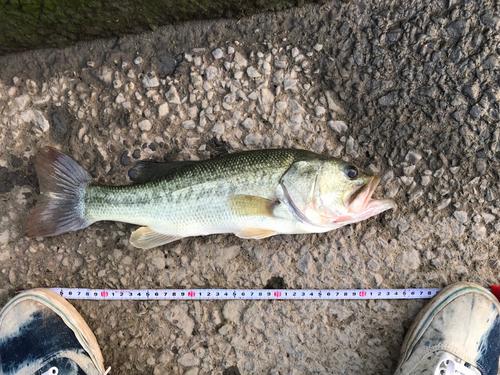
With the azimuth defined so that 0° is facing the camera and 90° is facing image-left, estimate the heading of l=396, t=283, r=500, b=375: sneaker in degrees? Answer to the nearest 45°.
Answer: approximately 180°

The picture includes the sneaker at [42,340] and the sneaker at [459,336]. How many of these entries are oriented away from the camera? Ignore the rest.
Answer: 2

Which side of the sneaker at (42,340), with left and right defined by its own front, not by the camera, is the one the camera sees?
back

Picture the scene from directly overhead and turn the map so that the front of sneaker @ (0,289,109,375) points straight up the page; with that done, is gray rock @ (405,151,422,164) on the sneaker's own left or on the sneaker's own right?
on the sneaker's own right

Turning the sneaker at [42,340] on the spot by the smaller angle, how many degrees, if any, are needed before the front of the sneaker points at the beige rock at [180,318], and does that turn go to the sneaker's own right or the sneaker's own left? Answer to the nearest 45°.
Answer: approximately 90° to the sneaker's own right
